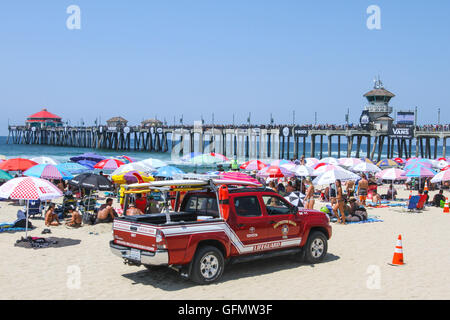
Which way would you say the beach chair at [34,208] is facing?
away from the camera

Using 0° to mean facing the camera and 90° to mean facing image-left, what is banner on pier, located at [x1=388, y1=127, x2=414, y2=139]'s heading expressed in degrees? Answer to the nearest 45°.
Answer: approximately 0°

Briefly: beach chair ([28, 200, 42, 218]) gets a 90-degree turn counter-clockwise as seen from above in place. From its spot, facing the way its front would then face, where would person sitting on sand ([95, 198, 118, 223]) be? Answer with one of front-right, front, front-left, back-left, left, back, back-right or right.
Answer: back-left

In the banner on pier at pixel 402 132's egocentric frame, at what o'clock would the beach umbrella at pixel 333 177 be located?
The beach umbrella is roughly at 12 o'clock from the banner on pier.

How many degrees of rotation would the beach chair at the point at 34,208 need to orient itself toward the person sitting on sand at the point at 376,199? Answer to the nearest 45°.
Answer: approximately 90° to its right

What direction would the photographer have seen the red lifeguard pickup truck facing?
facing away from the viewer and to the right of the viewer

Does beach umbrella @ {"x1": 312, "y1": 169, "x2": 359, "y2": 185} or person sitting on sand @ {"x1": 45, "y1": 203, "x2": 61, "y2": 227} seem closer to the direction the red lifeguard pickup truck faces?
the beach umbrella

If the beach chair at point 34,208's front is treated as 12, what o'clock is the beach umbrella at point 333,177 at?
The beach umbrella is roughly at 3 o'clock from the beach chair.

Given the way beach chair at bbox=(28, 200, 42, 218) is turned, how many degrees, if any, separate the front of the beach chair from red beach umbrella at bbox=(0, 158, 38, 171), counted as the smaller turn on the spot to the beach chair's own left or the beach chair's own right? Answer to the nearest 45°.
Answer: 0° — it already faces it

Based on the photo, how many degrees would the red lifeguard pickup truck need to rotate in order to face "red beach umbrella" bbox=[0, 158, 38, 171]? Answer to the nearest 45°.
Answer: approximately 90° to its left

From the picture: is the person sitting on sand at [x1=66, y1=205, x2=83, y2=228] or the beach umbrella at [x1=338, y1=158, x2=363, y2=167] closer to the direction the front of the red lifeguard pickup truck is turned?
the beach umbrella

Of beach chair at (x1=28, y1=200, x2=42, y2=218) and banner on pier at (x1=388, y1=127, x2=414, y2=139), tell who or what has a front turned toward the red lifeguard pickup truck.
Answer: the banner on pier

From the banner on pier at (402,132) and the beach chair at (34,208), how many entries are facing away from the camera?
1
